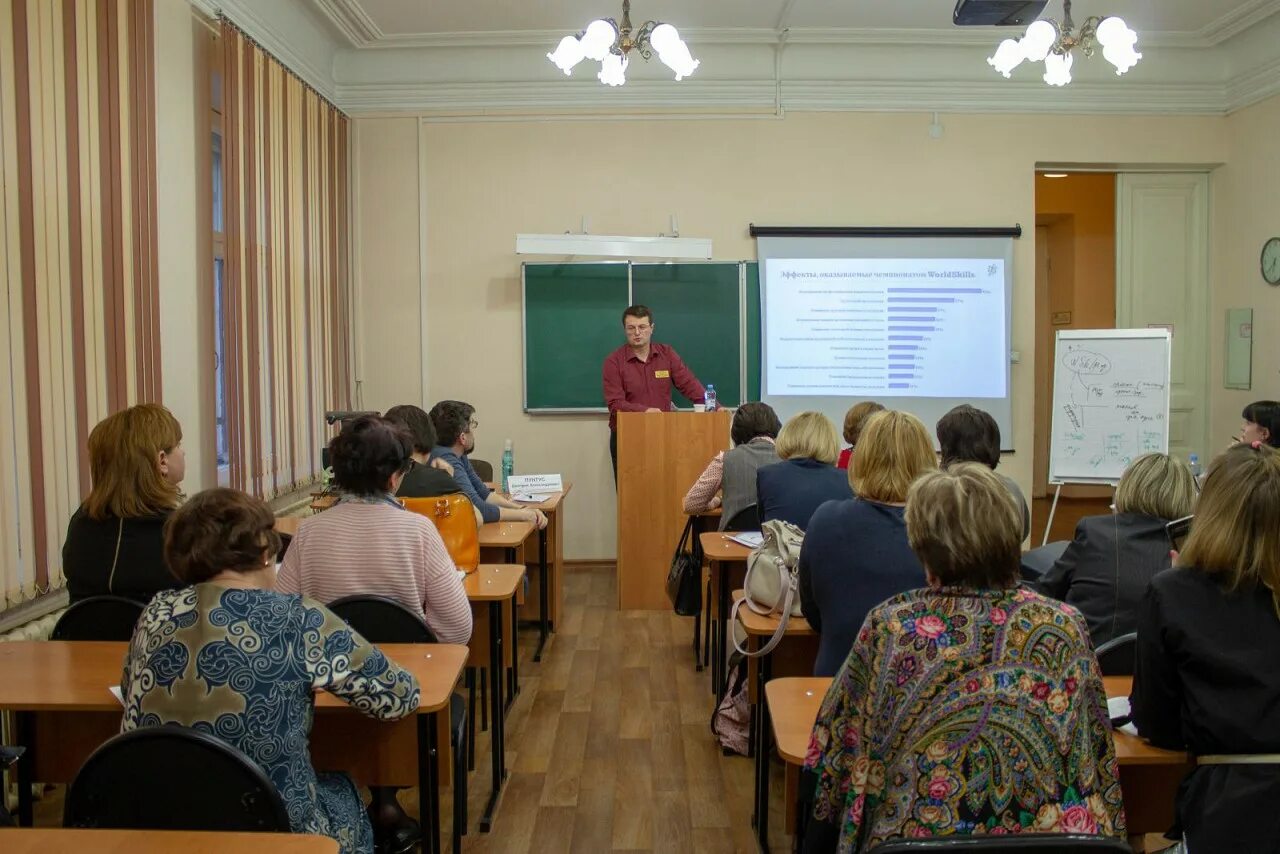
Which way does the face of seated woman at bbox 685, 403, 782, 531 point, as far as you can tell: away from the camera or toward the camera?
away from the camera

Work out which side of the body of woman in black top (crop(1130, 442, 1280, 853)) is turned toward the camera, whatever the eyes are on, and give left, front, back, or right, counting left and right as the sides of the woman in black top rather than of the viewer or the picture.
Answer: back

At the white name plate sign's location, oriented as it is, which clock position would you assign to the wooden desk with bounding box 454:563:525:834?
The wooden desk is roughly at 12 o'clock from the white name plate sign.

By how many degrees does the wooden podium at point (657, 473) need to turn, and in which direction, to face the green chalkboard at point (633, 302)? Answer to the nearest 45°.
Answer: approximately 180°

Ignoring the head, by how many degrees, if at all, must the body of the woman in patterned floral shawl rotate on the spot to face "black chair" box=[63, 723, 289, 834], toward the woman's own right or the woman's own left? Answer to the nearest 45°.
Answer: approximately 90° to the woman's own left

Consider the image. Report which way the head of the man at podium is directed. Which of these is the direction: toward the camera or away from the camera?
toward the camera

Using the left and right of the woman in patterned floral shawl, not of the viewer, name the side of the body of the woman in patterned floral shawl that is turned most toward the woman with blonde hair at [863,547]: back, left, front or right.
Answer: front

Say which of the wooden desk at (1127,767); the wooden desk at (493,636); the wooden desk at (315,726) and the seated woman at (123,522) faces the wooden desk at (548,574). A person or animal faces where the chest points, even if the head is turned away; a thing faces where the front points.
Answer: the seated woman

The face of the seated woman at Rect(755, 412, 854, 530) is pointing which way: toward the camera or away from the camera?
away from the camera

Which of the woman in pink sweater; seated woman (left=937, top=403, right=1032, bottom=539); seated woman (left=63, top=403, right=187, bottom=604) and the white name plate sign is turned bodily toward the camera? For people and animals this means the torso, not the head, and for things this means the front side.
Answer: the white name plate sign

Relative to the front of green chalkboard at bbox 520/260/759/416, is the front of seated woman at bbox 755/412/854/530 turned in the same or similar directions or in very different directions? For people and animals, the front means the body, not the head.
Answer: very different directions

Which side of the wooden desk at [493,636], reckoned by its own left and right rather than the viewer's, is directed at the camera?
front

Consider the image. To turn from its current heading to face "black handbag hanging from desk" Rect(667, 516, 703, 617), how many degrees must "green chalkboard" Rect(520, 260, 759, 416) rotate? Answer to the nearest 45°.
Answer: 0° — it already faces it

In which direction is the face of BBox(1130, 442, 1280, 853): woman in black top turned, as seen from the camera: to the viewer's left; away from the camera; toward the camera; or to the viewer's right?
away from the camera

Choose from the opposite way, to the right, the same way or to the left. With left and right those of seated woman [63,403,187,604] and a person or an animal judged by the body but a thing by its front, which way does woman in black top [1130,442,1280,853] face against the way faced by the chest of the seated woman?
the same way

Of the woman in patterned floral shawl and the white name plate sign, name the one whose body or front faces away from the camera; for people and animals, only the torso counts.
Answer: the woman in patterned floral shawl

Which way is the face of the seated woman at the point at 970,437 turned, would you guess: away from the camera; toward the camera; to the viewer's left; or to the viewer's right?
away from the camera

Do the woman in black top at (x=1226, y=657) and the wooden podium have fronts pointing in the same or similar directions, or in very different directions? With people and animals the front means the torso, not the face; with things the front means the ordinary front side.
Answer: very different directions

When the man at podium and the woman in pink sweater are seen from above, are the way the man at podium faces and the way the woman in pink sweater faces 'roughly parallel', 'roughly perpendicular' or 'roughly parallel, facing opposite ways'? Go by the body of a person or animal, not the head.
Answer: roughly parallel, facing opposite ways

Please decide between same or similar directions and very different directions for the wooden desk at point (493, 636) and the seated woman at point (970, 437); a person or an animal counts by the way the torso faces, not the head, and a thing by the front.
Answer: very different directions

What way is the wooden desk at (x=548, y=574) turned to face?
toward the camera

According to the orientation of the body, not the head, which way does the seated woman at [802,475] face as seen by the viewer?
away from the camera

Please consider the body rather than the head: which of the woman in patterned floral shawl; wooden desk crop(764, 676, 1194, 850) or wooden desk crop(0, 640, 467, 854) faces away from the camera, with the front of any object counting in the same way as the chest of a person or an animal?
the woman in patterned floral shawl

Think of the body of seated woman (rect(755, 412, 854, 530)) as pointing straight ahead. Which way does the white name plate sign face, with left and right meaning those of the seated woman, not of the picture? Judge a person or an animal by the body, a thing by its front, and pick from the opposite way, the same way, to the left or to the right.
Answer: the opposite way

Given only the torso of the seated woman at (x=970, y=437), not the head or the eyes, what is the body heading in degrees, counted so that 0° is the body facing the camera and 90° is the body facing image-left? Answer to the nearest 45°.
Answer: approximately 180°
